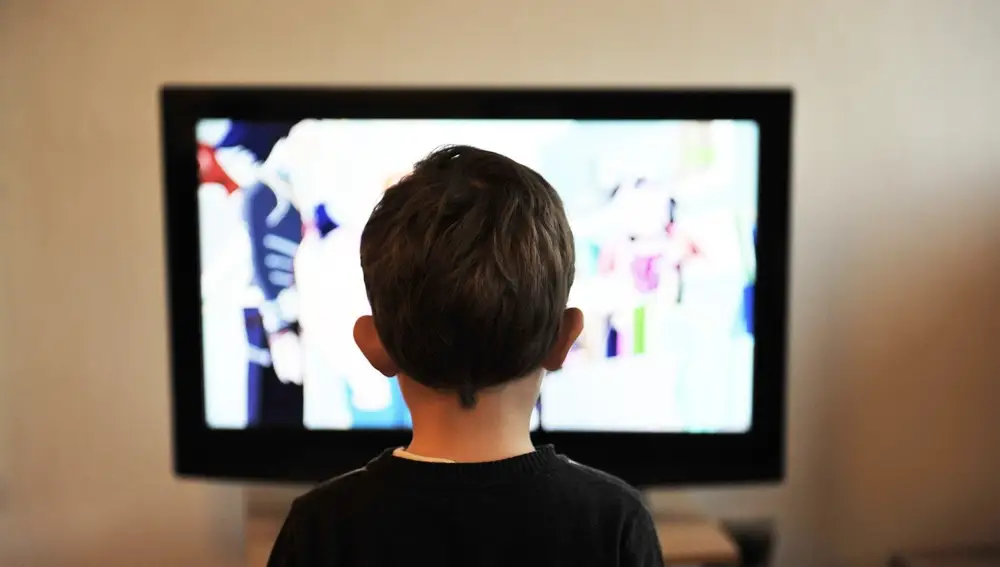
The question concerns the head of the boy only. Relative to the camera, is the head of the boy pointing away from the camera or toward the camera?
away from the camera

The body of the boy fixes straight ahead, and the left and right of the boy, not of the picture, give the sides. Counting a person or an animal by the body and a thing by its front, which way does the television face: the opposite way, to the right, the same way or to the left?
the opposite way

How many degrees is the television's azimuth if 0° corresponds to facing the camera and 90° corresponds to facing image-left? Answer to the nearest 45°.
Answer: approximately 0°

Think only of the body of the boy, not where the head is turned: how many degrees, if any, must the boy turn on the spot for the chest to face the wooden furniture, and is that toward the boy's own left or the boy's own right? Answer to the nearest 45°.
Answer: approximately 45° to the boy's own right

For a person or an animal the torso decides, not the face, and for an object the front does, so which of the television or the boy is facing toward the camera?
the television

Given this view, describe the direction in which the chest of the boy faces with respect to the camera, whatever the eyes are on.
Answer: away from the camera

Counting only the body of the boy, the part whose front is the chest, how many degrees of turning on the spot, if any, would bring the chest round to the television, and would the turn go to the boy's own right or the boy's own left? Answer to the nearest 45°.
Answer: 0° — they already face it

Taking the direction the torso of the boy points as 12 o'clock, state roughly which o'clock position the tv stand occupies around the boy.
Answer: The tv stand is roughly at 1 o'clock from the boy.

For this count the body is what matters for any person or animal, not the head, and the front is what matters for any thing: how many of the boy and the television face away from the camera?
1

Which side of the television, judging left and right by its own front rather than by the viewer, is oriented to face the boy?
front
